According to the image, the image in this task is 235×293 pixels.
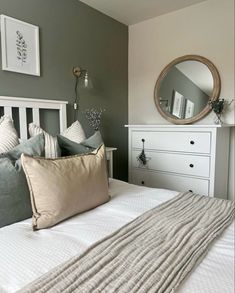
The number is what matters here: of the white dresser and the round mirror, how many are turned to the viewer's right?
0

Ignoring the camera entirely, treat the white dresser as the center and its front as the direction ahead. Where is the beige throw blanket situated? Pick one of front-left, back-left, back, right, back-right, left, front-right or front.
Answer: front-left

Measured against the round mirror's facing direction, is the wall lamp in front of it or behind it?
in front

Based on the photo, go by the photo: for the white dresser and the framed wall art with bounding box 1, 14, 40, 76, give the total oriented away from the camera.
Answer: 0

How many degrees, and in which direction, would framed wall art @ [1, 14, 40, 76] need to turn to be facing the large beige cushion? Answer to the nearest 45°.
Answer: approximately 45° to its right

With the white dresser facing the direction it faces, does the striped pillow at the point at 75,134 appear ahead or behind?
ahead

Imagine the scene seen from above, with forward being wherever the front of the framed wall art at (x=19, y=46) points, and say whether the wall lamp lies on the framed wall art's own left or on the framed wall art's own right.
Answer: on the framed wall art's own left

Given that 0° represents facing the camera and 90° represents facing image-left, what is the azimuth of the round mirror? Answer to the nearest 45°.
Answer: approximately 45°

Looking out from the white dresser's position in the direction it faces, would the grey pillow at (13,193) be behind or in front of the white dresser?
in front

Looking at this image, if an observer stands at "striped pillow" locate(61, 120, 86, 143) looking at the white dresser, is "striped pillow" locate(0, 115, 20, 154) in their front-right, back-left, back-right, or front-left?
back-right
